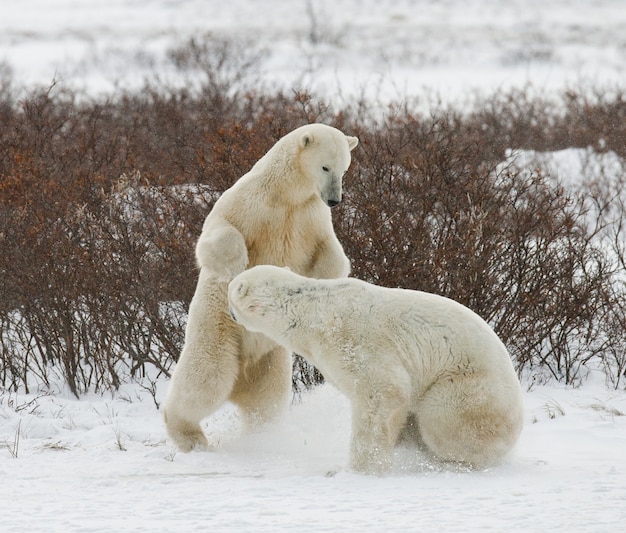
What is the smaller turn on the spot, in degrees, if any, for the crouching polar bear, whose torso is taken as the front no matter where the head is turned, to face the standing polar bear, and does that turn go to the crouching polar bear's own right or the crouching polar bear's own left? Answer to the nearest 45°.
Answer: approximately 45° to the crouching polar bear's own right

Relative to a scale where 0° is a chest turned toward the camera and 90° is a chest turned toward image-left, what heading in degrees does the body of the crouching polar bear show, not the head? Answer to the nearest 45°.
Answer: approximately 90°

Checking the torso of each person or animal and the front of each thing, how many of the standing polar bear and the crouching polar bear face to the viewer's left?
1

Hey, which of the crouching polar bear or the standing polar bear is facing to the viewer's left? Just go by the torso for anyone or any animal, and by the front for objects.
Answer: the crouching polar bear

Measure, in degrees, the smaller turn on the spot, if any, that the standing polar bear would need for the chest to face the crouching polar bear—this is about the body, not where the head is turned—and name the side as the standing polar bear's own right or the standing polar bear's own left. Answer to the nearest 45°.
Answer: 0° — it already faces it

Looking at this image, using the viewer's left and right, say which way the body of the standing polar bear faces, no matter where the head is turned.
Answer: facing the viewer and to the right of the viewer
